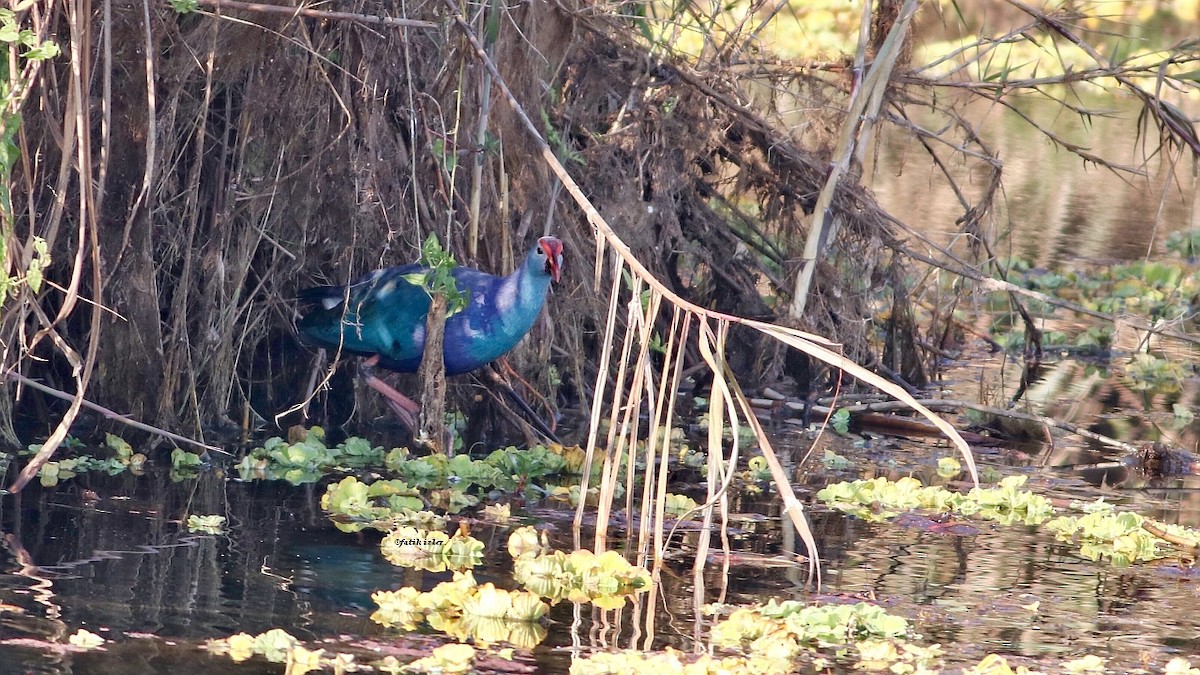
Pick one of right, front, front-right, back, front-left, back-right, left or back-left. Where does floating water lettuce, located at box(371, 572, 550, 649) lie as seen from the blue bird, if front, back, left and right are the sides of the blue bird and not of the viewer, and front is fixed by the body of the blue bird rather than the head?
right

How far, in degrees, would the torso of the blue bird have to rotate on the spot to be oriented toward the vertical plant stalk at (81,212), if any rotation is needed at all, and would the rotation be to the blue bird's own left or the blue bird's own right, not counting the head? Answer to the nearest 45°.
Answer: approximately 135° to the blue bird's own right

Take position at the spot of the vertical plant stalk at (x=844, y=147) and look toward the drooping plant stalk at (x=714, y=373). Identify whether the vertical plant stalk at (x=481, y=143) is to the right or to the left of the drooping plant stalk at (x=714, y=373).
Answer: right

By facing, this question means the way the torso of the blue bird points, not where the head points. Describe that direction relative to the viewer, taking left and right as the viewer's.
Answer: facing to the right of the viewer

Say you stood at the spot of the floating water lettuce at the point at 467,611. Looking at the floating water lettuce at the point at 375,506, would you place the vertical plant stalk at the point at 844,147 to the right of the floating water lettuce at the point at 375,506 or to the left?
right

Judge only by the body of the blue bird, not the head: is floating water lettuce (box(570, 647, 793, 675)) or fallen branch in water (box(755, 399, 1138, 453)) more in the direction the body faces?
the fallen branch in water

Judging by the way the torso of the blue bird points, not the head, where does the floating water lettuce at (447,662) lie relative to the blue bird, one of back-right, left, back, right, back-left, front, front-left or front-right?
right

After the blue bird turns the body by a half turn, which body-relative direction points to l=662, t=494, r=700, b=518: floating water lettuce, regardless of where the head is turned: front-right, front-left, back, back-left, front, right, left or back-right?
back-left

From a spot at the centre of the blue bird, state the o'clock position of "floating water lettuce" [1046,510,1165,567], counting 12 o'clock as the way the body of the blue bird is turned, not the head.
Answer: The floating water lettuce is roughly at 1 o'clock from the blue bird.

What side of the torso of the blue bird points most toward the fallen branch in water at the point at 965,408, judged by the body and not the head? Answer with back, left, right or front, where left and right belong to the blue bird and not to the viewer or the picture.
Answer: front

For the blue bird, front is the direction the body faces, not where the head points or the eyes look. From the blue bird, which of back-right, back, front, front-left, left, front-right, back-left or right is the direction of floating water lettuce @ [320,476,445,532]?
right

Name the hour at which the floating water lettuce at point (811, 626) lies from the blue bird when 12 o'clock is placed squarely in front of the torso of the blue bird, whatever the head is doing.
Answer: The floating water lettuce is roughly at 2 o'clock from the blue bird.

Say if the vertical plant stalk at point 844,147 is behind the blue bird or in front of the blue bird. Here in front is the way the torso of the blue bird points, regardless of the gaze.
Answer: in front

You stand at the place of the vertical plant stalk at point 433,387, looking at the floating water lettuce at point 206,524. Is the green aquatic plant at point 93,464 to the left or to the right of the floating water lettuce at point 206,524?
right

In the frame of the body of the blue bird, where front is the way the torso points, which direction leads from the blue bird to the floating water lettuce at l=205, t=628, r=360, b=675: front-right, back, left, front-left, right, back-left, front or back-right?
right
